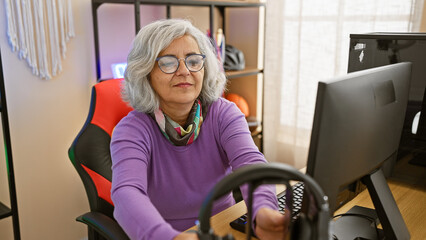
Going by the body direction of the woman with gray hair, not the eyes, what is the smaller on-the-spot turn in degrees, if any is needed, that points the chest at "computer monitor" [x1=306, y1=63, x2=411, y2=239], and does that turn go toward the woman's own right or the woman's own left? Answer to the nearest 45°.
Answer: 0° — they already face it

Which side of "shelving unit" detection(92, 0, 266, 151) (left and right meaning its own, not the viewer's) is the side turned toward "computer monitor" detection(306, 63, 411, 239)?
front

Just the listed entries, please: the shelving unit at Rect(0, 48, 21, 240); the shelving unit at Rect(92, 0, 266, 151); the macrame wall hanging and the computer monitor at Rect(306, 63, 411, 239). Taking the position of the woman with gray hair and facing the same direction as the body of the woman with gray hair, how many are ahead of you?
1

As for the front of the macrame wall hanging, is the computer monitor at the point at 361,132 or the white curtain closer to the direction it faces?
the computer monitor

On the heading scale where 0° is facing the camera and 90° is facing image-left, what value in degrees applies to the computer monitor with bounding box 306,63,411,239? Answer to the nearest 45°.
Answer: approximately 135°

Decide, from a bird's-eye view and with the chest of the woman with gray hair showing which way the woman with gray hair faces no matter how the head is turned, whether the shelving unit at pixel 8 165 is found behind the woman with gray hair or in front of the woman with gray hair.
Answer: behind

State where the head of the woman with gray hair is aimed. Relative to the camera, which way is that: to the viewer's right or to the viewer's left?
to the viewer's right

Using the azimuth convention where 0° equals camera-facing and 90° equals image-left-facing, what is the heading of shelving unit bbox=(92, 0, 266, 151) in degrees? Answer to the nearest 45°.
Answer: approximately 0°

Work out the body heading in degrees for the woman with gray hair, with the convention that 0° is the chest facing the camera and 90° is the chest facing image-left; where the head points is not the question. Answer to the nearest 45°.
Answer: approximately 315°

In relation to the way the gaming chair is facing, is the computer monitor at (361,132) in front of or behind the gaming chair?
in front
